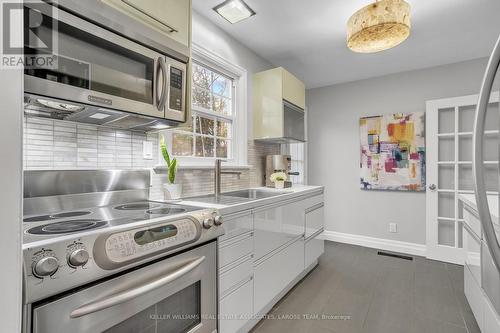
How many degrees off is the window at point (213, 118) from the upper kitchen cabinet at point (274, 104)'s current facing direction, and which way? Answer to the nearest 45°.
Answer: approximately 90° to its right

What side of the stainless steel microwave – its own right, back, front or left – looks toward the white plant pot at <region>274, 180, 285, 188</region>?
left

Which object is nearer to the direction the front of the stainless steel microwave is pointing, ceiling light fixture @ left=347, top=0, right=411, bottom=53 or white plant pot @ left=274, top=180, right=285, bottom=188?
the ceiling light fixture

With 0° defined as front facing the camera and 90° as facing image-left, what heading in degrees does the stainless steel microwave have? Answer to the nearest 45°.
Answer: approximately 315°

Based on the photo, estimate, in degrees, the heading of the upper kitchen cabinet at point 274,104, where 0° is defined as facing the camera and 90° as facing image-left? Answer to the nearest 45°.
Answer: approximately 315°

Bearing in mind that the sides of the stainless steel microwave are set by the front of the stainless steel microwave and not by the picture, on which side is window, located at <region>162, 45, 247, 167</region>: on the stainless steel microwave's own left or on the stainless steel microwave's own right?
on the stainless steel microwave's own left

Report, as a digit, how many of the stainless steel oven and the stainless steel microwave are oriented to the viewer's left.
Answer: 0
